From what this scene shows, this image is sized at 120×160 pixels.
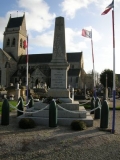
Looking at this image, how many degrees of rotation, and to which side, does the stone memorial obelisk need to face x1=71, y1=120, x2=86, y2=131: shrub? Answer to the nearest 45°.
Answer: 0° — it already faces it

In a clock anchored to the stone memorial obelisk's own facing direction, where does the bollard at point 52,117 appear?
The bollard is roughly at 12 o'clock from the stone memorial obelisk.

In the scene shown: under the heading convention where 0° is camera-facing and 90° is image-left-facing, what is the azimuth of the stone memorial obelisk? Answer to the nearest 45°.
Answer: approximately 0°

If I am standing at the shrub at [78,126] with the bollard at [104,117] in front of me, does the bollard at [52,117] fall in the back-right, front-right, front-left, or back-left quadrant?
back-left
